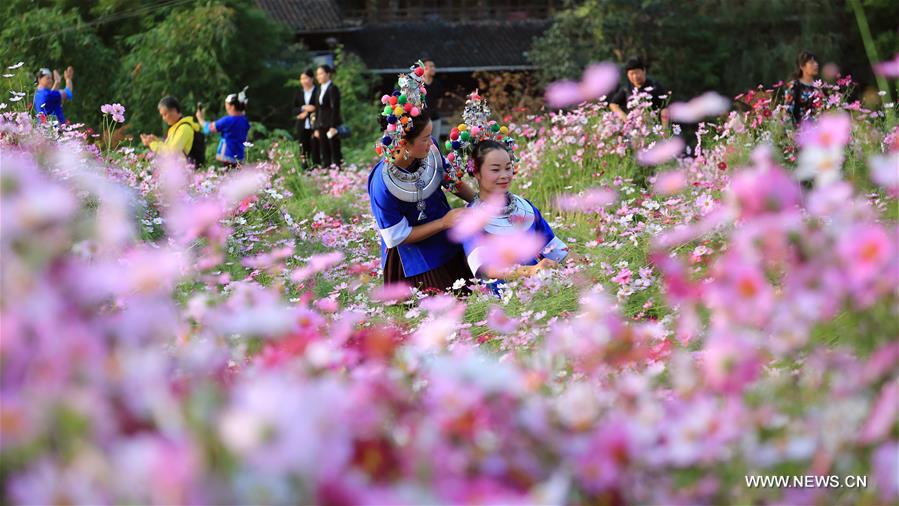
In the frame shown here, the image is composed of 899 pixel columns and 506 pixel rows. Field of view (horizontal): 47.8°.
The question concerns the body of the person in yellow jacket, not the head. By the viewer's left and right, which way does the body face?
facing to the left of the viewer

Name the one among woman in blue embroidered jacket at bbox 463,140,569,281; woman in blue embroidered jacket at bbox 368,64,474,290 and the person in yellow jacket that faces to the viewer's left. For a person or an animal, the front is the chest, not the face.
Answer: the person in yellow jacket

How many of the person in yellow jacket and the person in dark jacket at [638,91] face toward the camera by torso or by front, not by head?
1

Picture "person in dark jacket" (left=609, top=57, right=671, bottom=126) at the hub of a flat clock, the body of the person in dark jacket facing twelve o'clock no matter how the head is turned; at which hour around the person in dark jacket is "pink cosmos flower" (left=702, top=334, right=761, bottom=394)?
The pink cosmos flower is roughly at 12 o'clock from the person in dark jacket.

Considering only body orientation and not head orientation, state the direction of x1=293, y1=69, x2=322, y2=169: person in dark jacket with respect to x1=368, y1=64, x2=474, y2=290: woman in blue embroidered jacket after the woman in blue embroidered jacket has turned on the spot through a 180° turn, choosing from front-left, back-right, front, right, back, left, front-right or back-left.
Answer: front-right

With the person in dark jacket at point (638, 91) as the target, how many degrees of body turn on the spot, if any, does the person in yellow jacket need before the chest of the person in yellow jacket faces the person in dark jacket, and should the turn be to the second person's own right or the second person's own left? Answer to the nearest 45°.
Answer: approximately 135° to the second person's own left
